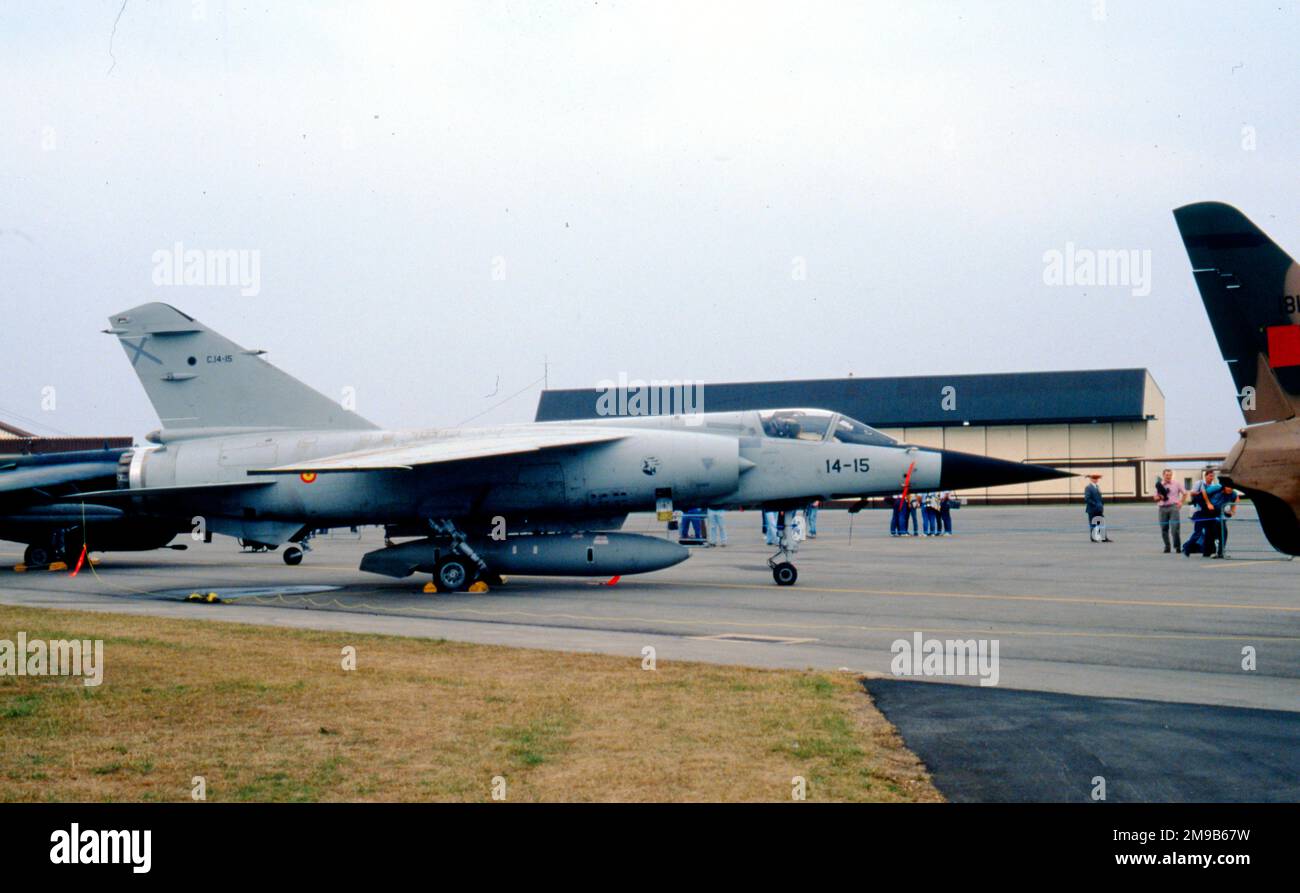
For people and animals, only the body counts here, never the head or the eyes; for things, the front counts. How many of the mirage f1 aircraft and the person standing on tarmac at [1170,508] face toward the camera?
1

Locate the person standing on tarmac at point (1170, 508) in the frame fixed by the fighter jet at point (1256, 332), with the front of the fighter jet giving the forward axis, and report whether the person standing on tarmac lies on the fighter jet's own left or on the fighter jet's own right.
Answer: on the fighter jet's own left

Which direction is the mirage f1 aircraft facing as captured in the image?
to the viewer's right

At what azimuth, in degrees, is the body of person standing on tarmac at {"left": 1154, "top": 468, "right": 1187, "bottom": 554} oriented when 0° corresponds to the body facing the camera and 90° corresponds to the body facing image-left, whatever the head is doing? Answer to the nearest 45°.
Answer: approximately 0°

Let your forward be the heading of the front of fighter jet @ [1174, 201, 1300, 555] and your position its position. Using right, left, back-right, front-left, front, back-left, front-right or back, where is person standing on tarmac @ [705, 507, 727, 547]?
back-left

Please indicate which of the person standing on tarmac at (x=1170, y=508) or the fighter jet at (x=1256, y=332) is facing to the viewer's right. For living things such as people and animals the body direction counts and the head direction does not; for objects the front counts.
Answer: the fighter jet

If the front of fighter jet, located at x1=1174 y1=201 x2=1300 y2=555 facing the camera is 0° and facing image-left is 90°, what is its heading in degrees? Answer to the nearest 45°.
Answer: approximately 270°

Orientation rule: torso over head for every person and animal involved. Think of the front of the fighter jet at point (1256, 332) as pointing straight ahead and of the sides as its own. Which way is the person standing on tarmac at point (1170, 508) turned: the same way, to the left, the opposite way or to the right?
to the right
